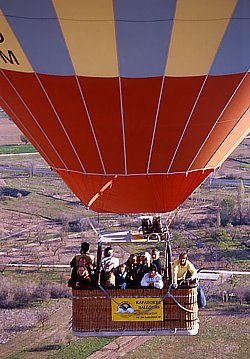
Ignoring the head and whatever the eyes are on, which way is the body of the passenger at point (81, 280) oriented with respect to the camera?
toward the camera

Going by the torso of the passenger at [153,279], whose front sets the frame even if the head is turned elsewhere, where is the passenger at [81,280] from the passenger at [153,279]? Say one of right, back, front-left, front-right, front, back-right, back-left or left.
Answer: right

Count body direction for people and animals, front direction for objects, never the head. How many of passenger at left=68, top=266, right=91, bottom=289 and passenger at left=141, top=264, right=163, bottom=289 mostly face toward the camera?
2

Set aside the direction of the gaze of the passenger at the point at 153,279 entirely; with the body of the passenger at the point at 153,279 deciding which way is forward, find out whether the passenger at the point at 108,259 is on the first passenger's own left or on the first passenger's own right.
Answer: on the first passenger's own right

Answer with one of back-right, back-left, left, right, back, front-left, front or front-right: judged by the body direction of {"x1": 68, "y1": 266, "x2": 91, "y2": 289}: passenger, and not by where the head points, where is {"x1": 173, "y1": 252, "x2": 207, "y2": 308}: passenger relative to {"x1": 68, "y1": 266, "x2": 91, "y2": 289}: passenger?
left

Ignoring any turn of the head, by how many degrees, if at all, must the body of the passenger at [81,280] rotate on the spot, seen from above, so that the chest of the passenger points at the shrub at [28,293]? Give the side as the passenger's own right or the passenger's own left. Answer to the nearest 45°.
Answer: approximately 180°

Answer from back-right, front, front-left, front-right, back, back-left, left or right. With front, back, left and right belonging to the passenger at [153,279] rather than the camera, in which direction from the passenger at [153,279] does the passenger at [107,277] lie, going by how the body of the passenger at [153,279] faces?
right

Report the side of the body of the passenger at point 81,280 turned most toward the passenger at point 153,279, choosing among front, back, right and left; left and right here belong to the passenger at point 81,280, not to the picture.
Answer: left

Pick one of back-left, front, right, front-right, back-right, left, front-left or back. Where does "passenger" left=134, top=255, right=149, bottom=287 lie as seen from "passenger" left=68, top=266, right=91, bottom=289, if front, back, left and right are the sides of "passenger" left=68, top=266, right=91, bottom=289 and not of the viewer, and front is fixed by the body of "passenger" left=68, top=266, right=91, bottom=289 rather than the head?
left

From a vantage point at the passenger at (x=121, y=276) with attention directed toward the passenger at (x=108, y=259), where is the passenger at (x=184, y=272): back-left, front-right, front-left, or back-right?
back-right

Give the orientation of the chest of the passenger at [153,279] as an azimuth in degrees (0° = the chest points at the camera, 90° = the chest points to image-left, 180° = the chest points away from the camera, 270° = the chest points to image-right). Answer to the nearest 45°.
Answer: approximately 0°
